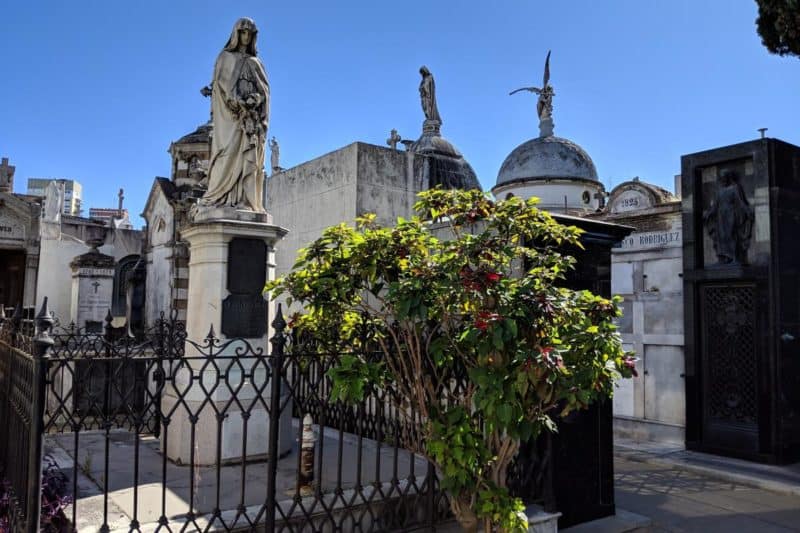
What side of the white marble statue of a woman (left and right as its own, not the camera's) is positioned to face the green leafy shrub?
front
